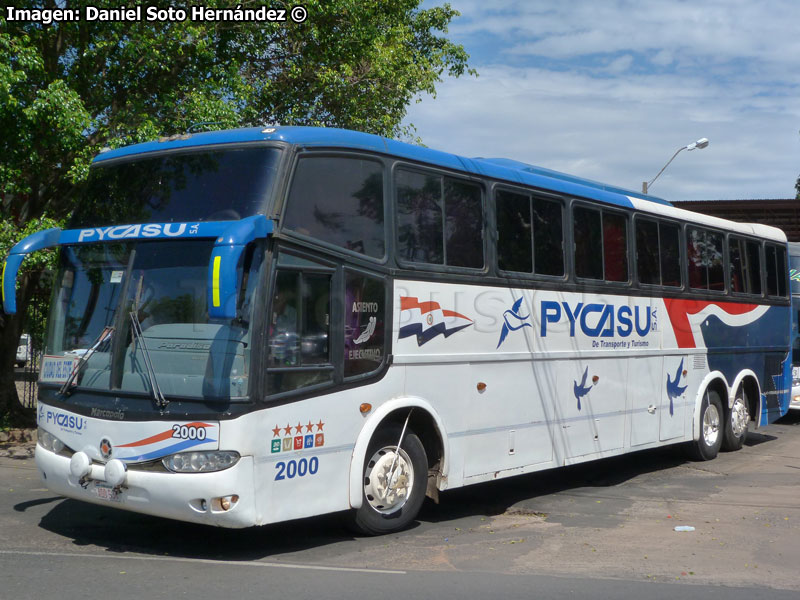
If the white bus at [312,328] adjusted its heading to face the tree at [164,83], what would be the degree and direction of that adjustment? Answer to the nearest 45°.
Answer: approximately 90° to its right

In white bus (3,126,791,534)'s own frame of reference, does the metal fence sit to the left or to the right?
on its right

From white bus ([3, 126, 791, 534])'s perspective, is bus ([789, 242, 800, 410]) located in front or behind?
behind

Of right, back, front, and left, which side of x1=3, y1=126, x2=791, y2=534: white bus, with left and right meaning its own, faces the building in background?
back

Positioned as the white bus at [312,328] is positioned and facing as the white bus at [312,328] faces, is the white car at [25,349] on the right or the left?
on its right

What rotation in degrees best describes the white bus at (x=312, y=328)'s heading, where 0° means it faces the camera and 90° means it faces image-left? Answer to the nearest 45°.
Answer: approximately 45°
